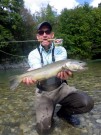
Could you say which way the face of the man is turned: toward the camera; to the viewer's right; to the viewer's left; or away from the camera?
toward the camera

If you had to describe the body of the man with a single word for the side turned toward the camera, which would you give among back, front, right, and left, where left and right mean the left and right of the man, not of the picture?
front
